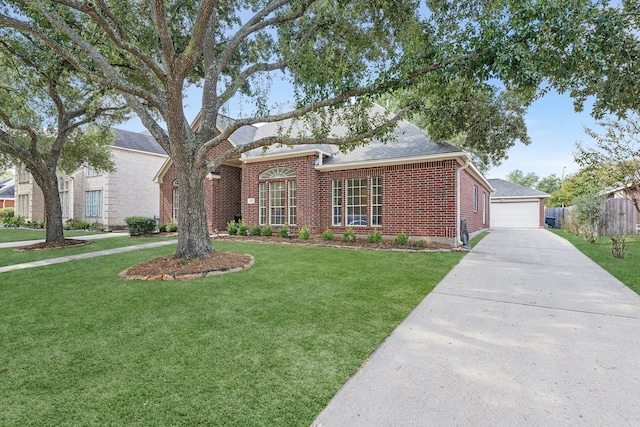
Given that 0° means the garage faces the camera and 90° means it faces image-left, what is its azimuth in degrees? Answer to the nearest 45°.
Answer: approximately 0°

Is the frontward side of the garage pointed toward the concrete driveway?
yes

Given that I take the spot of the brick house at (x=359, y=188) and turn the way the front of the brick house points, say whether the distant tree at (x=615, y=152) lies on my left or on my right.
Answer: on my left

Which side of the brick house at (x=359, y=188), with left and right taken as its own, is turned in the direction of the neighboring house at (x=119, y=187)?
right

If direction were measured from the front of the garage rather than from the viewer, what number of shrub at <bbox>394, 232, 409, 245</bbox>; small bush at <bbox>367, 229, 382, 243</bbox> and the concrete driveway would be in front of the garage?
3

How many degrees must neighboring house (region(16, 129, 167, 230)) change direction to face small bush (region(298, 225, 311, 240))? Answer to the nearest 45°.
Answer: approximately 45° to its left

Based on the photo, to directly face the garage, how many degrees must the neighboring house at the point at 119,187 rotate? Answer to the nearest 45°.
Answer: approximately 90° to its left

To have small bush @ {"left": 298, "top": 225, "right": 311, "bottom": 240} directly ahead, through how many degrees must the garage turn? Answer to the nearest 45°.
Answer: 0° — it already faces it

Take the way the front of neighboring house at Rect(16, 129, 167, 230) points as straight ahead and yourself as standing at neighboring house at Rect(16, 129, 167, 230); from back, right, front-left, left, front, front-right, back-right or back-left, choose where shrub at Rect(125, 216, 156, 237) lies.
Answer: front-left
